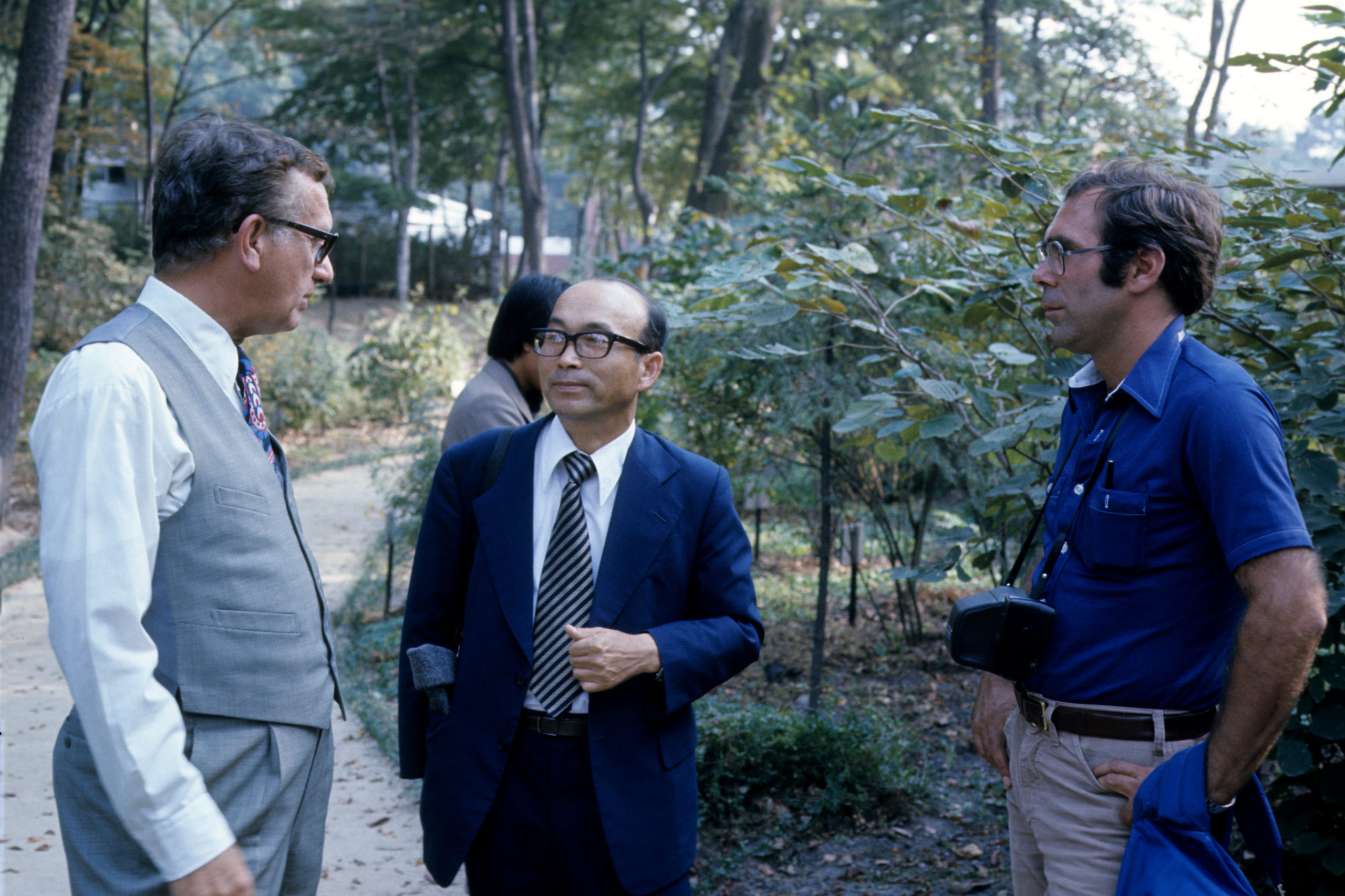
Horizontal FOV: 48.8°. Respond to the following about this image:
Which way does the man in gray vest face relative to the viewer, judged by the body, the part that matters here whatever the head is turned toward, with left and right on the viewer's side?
facing to the right of the viewer

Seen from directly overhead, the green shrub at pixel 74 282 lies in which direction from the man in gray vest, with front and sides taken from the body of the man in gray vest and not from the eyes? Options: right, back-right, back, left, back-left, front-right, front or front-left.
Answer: left

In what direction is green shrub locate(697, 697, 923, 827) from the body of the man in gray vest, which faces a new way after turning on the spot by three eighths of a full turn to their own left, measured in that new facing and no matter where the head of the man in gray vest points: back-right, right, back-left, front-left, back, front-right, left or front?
right

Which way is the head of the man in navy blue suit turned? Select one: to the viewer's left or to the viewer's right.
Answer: to the viewer's left

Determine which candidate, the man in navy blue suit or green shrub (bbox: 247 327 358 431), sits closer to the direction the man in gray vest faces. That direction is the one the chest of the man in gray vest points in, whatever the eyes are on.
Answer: the man in navy blue suit

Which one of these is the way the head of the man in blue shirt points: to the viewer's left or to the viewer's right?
to the viewer's left
